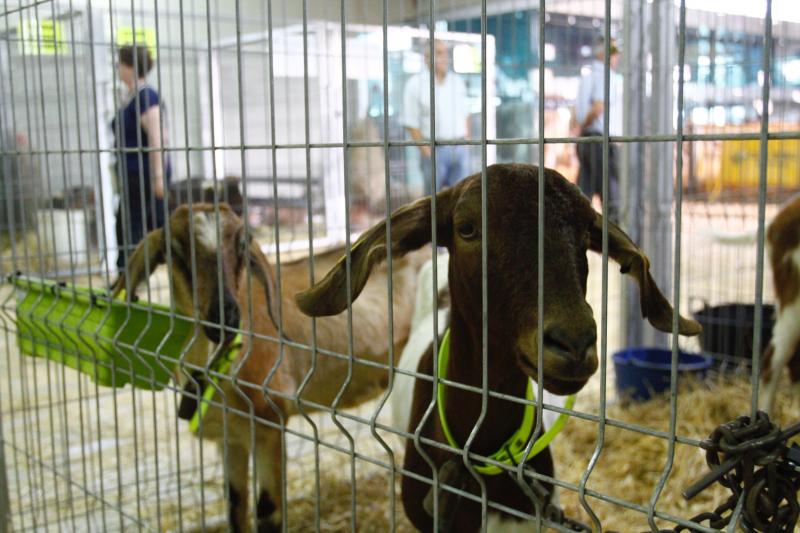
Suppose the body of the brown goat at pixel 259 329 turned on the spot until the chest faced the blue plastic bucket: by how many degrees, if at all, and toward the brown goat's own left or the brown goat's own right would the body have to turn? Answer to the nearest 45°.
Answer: approximately 180°

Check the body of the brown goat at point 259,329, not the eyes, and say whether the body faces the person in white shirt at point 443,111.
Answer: no

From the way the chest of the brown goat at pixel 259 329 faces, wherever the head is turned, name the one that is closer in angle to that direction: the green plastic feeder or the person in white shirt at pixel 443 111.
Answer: the green plastic feeder

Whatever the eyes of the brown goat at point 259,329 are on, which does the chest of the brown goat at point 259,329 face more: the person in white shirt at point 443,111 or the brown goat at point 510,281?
the brown goat

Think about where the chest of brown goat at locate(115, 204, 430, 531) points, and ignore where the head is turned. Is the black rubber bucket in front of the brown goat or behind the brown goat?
behind

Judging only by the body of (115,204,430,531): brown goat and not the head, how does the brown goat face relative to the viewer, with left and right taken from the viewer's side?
facing the viewer and to the left of the viewer

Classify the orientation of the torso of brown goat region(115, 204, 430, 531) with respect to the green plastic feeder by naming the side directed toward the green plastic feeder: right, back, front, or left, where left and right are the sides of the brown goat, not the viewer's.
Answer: front

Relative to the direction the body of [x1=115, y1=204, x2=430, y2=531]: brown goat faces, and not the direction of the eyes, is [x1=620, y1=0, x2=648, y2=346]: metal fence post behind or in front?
behind

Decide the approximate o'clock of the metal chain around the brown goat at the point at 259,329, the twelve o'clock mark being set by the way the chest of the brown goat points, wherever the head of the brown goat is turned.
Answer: The metal chain is roughly at 10 o'clock from the brown goat.

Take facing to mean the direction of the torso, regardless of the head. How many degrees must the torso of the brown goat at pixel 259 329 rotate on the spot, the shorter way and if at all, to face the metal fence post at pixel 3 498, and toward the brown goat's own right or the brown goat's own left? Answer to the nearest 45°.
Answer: approximately 45° to the brown goat's own right

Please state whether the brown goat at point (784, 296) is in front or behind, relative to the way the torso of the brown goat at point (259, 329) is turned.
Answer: behind
